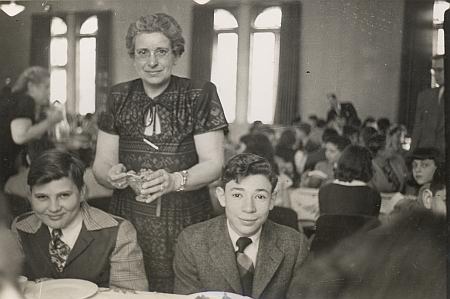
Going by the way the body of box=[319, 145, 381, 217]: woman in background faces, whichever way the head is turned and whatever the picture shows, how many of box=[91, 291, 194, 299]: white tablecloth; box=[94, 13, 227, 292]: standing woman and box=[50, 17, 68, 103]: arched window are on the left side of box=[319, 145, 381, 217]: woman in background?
3

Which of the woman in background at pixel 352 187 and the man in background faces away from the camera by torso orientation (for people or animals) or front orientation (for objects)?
the woman in background

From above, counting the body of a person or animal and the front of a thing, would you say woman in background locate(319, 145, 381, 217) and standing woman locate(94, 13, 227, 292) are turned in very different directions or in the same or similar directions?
very different directions

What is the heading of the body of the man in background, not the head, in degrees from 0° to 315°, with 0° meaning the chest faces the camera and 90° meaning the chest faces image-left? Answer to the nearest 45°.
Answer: approximately 0°

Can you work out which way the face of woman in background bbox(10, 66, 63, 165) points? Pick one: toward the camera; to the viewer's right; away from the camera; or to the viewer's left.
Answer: to the viewer's right

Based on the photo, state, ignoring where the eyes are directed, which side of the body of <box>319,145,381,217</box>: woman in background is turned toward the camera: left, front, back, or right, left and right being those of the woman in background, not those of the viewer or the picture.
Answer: back

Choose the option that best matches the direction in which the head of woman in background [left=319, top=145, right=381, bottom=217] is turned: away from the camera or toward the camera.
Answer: away from the camera

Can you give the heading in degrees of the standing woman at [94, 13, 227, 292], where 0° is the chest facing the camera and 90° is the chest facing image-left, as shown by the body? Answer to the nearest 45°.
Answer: approximately 0°
